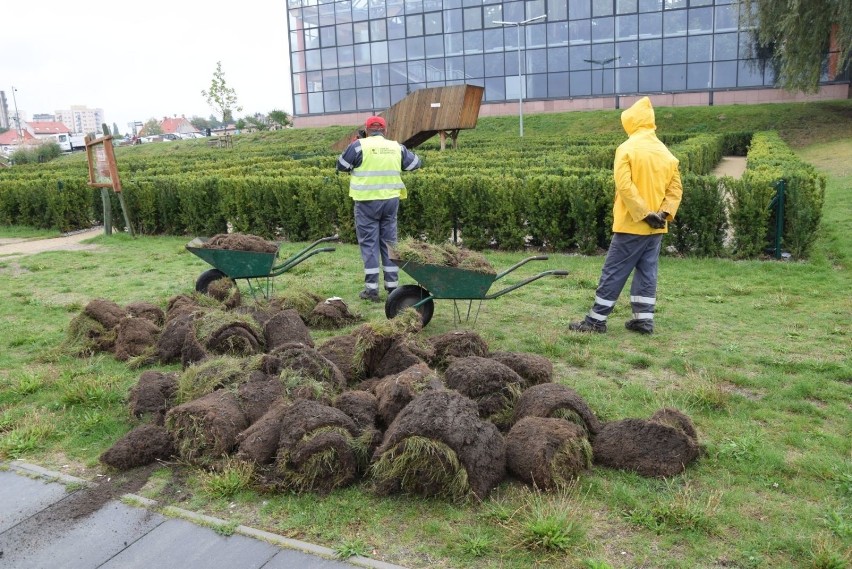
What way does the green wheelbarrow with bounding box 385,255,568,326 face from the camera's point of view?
to the viewer's left

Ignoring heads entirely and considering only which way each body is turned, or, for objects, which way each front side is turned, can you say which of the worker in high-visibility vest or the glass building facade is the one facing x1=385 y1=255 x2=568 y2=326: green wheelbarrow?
the glass building facade

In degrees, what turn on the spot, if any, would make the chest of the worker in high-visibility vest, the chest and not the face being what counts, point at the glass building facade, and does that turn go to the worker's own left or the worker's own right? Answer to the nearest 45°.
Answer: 0° — they already face it

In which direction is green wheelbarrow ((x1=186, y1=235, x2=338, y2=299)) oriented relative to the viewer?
to the viewer's left

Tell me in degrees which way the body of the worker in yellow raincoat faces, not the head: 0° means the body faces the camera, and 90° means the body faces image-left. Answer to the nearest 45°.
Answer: approximately 135°

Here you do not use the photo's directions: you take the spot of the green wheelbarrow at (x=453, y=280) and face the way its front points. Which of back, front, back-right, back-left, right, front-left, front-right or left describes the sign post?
front-right

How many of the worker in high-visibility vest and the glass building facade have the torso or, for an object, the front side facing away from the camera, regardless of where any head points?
1

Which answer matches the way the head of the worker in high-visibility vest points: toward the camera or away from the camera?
away from the camera

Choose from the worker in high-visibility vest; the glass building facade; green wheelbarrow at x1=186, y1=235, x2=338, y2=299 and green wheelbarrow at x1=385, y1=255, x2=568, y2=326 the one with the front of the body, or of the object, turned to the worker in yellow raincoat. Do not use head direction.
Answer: the glass building facade

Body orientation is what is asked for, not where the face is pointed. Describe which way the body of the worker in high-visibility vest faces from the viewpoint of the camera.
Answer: away from the camera

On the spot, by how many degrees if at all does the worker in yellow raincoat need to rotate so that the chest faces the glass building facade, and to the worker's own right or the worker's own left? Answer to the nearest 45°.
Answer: approximately 45° to the worker's own right

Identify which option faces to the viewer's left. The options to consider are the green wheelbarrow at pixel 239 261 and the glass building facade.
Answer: the green wheelbarrow

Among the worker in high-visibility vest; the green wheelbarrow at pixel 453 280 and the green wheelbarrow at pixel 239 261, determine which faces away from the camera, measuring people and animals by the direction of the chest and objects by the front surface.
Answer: the worker in high-visibility vest

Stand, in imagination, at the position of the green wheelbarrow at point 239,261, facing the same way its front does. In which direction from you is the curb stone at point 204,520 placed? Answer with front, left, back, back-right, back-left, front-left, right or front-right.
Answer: left

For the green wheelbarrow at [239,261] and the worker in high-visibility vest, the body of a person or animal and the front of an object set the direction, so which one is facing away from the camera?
the worker in high-visibility vest
